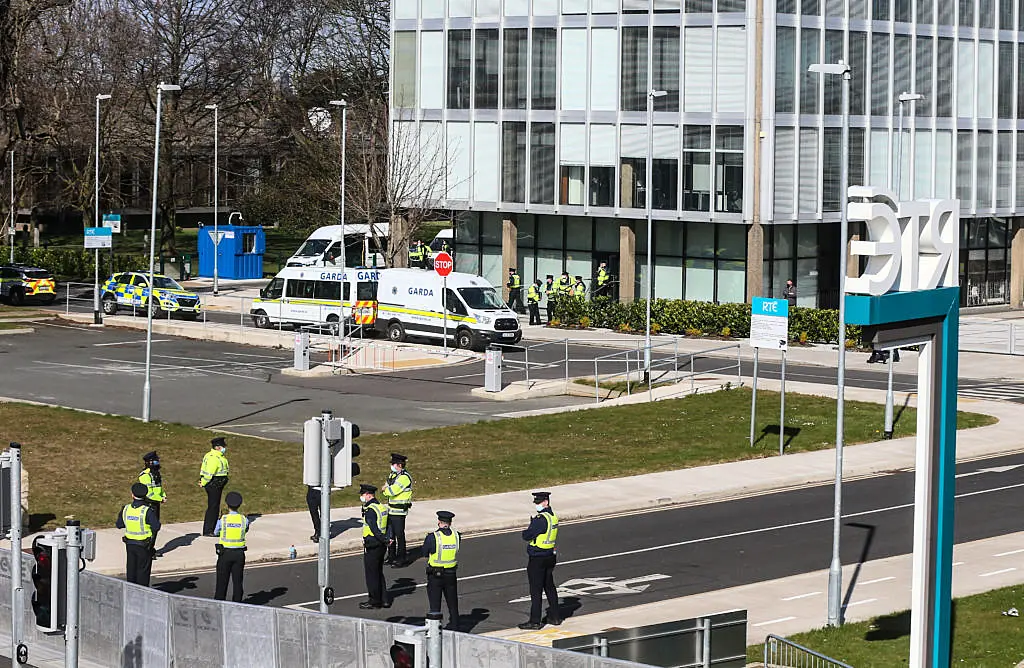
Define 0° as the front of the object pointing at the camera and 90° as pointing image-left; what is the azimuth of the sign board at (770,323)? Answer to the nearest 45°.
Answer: approximately 0°

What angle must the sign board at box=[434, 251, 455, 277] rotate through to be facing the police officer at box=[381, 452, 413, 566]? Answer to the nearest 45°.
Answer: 0° — it already faces them
